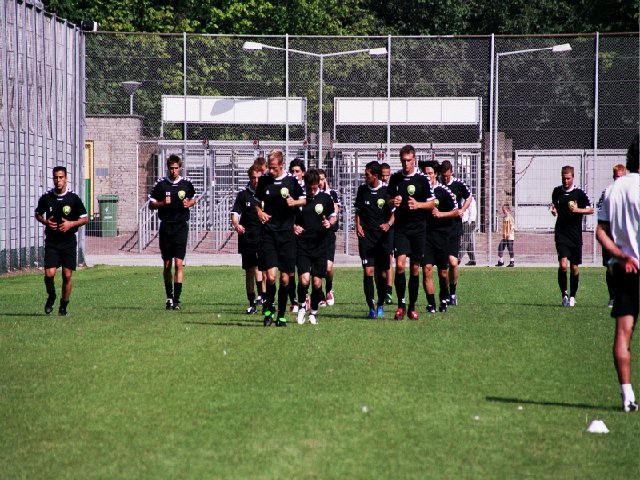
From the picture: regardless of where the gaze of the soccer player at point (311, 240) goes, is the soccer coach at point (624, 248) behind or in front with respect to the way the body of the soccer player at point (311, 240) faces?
in front

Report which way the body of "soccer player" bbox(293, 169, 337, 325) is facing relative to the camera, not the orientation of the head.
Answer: toward the camera

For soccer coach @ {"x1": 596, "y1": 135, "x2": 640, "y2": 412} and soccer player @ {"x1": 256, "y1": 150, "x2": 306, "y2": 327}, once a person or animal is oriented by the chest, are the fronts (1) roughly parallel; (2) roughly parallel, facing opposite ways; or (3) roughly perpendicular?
roughly parallel, facing opposite ways

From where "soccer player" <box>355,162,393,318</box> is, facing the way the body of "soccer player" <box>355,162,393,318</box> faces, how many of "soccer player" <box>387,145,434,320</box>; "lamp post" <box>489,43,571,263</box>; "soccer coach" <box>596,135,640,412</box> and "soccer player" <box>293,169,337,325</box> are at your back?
1

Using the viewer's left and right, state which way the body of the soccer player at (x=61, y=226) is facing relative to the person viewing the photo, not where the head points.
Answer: facing the viewer

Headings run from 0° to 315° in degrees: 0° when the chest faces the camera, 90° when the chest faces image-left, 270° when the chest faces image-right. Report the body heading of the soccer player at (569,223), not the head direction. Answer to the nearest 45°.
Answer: approximately 0°

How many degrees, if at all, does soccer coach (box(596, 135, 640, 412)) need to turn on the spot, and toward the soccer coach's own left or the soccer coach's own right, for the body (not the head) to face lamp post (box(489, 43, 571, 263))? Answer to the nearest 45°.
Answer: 0° — they already face it

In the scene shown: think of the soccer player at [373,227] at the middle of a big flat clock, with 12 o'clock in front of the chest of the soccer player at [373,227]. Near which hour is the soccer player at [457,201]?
the soccer player at [457,201] is roughly at 7 o'clock from the soccer player at [373,227].

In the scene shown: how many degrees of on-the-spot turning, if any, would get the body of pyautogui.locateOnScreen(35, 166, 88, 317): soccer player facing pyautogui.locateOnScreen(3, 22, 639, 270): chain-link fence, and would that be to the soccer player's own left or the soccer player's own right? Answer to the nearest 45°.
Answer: approximately 135° to the soccer player's own left

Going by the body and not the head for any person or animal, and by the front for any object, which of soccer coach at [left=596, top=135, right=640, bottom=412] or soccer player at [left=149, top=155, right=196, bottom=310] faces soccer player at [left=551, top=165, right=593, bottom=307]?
soccer coach at [left=596, top=135, right=640, bottom=412]

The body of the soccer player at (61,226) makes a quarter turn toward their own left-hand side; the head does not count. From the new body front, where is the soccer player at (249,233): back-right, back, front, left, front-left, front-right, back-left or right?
front

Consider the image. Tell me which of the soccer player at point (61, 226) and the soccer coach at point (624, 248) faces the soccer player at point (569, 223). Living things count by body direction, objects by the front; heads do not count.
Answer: the soccer coach at point (624, 248)

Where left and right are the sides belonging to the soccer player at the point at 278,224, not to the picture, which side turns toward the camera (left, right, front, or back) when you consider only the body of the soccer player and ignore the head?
front

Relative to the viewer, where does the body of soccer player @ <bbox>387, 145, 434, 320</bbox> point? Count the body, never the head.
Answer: toward the camera

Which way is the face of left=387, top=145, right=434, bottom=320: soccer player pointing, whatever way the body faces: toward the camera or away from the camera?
toward the camera

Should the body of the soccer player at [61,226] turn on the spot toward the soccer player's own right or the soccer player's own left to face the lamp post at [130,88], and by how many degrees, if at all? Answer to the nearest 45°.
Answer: approximately 180°

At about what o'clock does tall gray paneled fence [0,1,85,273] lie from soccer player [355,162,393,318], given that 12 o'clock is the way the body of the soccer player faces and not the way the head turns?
The tall gray paneled fence is roughly at 5 o'clock from the soccer player.
